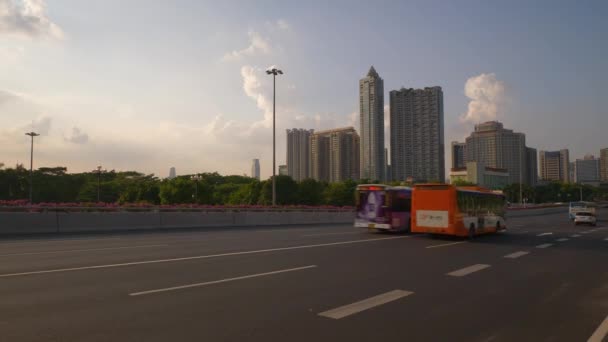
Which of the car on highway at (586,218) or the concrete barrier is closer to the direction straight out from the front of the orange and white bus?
the car on highway

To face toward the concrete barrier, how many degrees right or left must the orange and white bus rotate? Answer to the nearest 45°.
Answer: approximately 135° to its left

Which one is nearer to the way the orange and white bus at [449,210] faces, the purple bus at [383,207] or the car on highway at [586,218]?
the car on highway

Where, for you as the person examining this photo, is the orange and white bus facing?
facing away from the viewer and to the right of the viewer

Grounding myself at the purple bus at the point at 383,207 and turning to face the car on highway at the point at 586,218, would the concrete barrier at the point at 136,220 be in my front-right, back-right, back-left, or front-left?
back-left

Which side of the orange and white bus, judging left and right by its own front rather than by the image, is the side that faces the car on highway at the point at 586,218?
front
